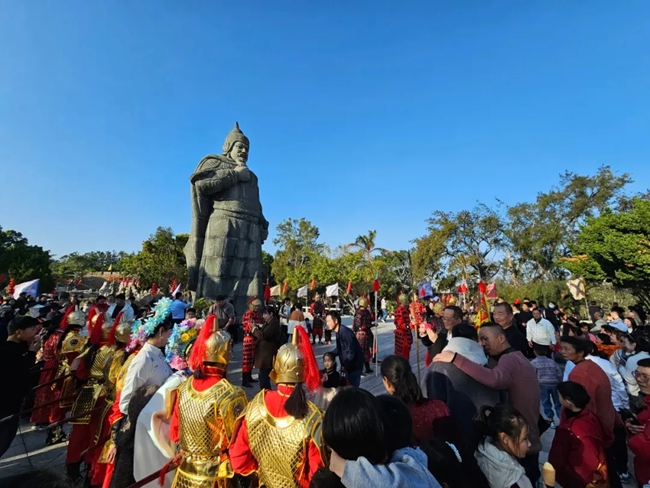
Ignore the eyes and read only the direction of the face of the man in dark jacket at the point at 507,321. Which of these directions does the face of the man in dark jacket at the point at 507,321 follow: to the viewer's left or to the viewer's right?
to the viewer's left

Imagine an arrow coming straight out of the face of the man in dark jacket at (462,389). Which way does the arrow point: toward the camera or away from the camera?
away from the camera

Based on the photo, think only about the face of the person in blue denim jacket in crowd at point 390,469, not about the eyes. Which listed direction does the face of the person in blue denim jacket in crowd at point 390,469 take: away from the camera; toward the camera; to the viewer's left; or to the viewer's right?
away from the camera

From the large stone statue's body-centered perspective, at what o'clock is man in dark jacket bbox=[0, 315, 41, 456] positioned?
The man in dark jacket is roughly at 2 o'clock from the large stone statue.

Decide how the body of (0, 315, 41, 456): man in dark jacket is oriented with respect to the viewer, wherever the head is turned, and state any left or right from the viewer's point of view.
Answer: facing to the right of the viewer

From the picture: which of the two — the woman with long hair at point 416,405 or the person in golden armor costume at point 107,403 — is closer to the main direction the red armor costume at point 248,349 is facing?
the woman with long hair

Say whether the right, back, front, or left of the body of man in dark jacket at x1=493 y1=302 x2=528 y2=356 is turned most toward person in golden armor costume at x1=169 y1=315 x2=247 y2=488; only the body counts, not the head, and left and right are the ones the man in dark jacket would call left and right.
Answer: front

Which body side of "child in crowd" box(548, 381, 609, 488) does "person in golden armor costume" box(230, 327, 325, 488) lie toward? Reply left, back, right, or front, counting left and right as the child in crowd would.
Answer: left

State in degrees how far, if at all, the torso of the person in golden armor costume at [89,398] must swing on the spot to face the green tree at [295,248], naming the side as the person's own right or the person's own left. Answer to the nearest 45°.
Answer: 0° — they already face it
